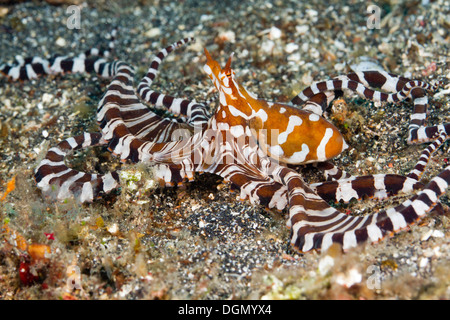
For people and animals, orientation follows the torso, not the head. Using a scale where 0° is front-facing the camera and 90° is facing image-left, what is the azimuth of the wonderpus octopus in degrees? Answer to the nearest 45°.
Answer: approximately 90°
